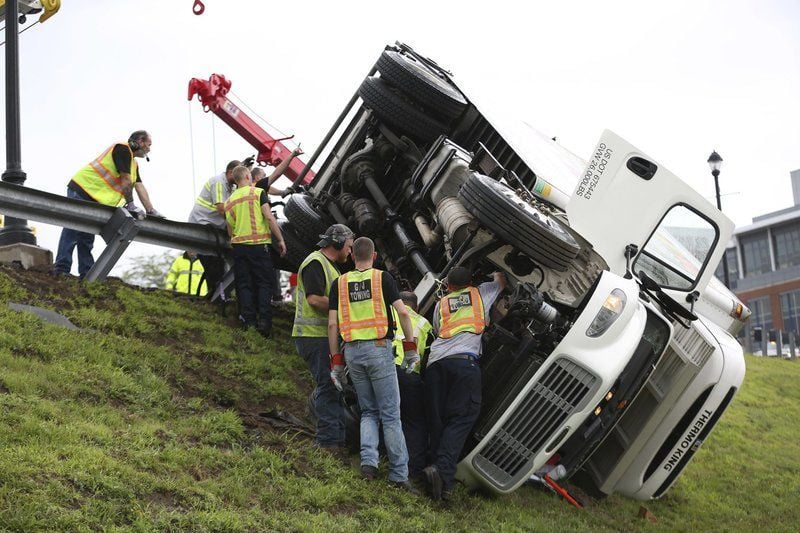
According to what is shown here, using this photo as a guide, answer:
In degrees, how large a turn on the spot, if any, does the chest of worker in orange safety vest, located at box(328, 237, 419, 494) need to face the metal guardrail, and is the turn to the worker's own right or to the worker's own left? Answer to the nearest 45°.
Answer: approximately 45° to the worker's own left

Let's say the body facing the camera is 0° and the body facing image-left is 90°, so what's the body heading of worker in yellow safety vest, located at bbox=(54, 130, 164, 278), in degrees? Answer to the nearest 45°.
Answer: approximately 270°

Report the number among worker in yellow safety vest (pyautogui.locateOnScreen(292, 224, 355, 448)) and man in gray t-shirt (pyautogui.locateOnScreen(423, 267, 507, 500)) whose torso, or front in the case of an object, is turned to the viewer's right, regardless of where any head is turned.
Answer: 1

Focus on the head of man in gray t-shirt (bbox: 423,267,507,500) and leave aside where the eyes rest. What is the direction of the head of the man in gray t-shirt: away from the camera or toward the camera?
away from the camera

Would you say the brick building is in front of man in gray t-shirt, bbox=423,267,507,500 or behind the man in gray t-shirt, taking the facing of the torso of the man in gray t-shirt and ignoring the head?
in front

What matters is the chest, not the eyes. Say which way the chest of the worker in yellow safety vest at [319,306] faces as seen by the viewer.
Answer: to the viewer's right

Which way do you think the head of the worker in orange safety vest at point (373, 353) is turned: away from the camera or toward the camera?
away from the camera

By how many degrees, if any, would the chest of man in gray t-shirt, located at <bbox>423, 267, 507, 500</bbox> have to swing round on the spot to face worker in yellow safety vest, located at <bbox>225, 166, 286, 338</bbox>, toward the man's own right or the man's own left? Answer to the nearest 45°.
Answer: approximately 45° to the man's own left

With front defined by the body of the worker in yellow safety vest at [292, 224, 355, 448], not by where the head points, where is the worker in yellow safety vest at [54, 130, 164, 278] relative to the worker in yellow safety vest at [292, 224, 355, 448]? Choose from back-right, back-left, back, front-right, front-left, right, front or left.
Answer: back-left

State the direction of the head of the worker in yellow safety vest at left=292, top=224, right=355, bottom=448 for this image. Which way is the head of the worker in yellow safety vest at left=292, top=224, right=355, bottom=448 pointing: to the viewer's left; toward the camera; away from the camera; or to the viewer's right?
to the viewer's right

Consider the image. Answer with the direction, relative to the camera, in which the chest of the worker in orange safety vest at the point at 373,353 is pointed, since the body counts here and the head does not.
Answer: away from the camera

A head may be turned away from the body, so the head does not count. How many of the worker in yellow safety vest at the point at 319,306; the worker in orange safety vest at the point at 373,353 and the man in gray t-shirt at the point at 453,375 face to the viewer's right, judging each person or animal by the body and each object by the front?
1

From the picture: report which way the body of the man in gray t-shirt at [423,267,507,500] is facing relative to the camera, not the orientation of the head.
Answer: away from the camera

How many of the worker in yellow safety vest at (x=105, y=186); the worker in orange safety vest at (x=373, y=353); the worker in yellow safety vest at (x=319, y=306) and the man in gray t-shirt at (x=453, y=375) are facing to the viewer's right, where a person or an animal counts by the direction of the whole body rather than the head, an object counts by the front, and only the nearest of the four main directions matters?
2
